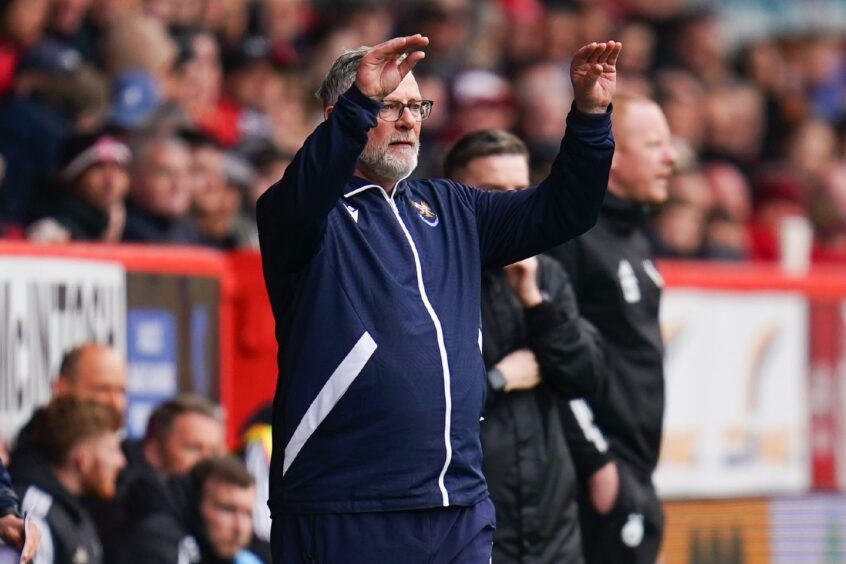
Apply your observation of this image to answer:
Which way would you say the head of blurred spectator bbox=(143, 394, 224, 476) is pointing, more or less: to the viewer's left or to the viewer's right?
to the viewer's right

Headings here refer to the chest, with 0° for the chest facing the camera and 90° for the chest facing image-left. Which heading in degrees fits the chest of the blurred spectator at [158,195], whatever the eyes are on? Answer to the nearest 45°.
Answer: approximately 315°

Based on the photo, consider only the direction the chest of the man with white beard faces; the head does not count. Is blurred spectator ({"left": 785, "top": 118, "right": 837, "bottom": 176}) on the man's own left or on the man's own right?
on the man's own left

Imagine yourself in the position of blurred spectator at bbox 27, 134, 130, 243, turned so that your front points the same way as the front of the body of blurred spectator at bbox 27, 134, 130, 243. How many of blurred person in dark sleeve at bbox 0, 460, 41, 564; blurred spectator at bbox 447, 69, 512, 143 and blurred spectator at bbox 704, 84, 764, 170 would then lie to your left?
2

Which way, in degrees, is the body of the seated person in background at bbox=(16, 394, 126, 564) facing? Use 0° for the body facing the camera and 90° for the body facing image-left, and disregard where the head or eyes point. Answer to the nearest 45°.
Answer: approximately 270°

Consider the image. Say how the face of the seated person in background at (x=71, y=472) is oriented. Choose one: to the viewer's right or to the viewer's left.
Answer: to the viewer's right

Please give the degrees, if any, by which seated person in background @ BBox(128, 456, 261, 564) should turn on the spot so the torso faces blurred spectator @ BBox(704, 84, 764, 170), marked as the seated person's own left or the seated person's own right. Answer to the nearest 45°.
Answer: approximately 90° to the seated person's own left

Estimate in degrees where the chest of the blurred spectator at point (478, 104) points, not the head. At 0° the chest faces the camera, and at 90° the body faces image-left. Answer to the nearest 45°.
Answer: approximately 315°

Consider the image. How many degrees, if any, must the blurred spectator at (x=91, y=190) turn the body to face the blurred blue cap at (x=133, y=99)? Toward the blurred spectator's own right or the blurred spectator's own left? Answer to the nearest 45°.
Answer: approximately 135° to the blurred spectator's own left
